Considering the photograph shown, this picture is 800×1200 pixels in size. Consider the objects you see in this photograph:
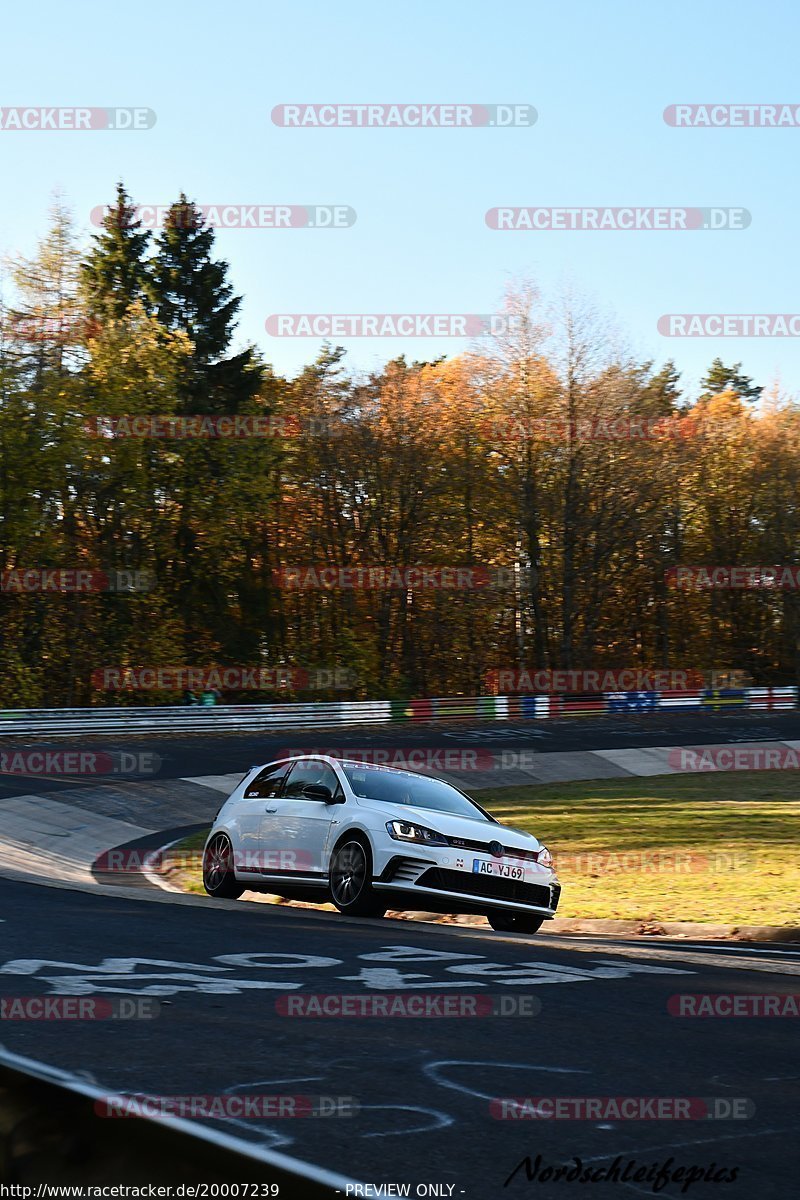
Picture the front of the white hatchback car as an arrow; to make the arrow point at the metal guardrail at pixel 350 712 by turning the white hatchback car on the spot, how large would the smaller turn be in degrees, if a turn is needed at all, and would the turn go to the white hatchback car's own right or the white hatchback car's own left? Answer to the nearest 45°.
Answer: approximately 135° to the white hatchback car's own left

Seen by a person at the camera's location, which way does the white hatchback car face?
facing the viewer and to the right of the viewer
